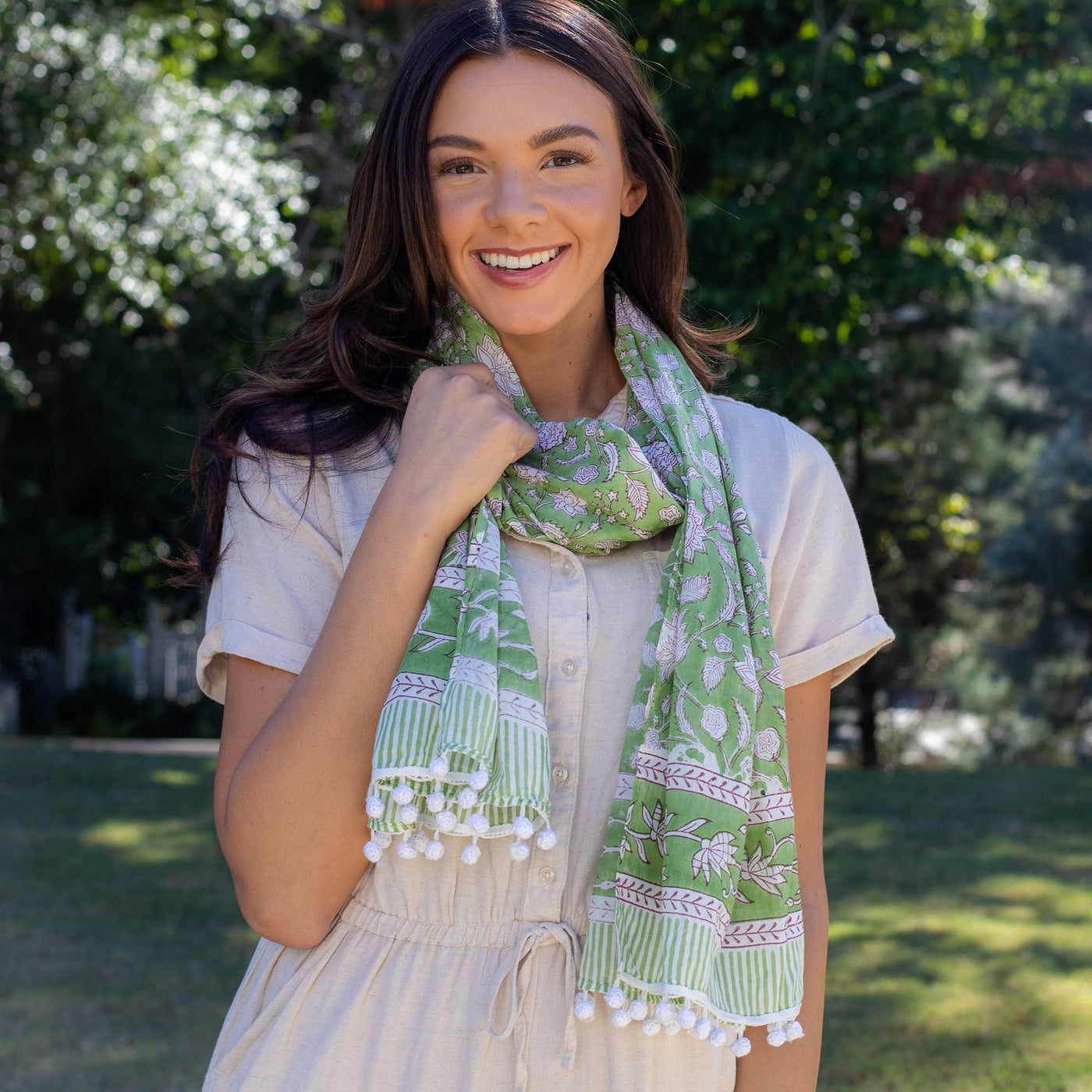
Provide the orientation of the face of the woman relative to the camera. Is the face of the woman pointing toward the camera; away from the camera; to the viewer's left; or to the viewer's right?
toward the camera

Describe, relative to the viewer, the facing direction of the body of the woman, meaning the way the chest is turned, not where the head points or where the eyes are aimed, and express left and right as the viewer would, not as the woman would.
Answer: facing the viewer
